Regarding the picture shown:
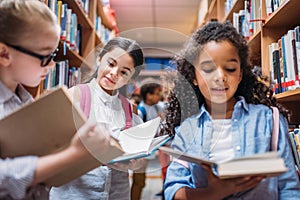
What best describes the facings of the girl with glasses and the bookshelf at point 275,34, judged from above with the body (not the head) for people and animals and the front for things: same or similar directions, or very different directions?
very different directions

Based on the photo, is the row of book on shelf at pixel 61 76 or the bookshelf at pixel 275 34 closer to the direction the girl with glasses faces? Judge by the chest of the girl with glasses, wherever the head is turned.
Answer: the bookshelf

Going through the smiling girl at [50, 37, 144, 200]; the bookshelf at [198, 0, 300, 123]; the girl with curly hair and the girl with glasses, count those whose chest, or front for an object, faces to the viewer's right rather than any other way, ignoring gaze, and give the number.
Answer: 1

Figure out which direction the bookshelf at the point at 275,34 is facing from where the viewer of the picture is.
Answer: facing the viewer and to the left of the viewer

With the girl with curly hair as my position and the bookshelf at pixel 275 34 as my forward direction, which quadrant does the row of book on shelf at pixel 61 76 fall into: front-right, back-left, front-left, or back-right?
front-left

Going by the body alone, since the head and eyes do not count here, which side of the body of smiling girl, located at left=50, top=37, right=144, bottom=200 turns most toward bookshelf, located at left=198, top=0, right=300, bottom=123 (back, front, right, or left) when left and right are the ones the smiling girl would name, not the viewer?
left

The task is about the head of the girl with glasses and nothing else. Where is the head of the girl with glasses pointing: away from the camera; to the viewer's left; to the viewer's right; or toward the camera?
to the viewer's right

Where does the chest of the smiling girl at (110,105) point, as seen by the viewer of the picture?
toward the camera

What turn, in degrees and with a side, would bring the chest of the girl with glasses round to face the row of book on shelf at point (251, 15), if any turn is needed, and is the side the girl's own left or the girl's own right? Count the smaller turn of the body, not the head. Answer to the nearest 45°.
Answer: approximately 45° to the girl's own left

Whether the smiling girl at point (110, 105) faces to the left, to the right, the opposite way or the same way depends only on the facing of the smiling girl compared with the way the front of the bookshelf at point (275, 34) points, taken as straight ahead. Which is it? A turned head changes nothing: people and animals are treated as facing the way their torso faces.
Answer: to the left

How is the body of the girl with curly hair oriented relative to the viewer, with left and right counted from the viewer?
facing the viewer

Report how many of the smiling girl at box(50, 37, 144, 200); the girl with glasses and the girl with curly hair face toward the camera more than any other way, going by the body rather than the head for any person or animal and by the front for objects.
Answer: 2

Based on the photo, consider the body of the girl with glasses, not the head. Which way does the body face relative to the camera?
to the viewer's right
